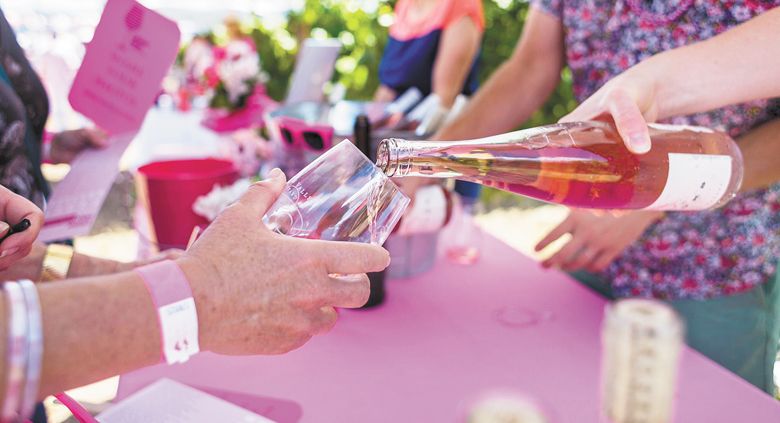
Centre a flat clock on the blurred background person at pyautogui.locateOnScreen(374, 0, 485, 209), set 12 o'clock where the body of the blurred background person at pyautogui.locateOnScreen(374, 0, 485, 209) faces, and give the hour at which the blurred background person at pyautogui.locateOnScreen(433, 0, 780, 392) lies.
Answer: the blurred background person at pyautogui.locateOnScreen(433, 0, 780, 392) is roughly at 10 o'clock from the blurred background person at pyautogui.locateOnScreen(374, 0, 485, 209).

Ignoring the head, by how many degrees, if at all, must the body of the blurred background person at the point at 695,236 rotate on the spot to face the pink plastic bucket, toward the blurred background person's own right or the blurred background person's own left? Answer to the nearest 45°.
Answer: approximately 45° to the blurred background person's own right

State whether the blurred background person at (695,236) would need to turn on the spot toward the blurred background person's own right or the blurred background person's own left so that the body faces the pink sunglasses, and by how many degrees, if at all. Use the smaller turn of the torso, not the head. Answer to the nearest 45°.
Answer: approximately 45° to the blurred background person's own right

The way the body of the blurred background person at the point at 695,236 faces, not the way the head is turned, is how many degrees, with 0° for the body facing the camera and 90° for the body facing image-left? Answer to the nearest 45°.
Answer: approximately 45°

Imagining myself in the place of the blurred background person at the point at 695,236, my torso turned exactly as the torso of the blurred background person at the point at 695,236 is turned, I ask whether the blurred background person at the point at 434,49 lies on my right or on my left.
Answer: on my right

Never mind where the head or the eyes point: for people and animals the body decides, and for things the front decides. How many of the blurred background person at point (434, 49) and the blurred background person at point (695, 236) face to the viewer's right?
0

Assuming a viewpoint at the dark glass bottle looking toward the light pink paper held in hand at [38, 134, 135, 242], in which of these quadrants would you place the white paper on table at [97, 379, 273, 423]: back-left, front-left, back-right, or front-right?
front-left

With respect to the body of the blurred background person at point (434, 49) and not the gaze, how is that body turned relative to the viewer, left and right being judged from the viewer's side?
facing the viewer and to the left of the viewer

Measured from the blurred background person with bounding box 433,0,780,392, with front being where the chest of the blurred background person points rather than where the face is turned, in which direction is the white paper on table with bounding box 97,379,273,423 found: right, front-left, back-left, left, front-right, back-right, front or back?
front

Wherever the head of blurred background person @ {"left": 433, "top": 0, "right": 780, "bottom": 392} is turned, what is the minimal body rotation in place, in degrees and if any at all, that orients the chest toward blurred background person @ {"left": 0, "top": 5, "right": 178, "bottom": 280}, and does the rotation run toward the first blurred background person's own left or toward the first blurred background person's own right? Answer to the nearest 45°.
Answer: approximately 45° to the first blurred background person's own right
